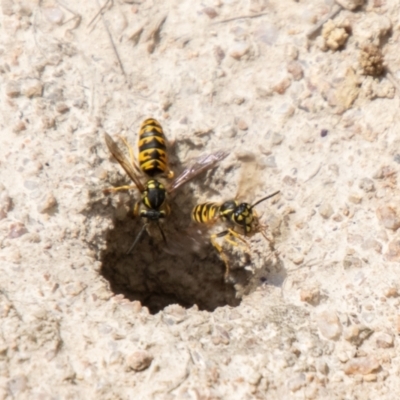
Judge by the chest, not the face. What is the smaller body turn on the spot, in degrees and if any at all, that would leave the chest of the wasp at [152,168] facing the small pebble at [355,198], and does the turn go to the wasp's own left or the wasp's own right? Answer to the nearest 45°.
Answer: approximately 45° to the wasp's own left

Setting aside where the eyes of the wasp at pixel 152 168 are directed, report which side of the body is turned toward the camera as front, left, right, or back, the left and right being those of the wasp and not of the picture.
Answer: front

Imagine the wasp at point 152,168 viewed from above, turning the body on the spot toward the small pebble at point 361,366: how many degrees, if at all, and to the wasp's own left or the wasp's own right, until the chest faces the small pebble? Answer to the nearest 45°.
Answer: approximately 45° to the wasp's own left

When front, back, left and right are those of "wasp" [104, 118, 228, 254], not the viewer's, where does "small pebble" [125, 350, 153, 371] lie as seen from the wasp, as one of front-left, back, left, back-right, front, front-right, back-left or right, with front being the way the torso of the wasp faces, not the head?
front

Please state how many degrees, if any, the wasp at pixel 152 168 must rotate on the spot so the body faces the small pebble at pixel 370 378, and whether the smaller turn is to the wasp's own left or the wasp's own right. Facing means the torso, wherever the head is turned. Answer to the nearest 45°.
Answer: approximately 45° to the wasp's own left

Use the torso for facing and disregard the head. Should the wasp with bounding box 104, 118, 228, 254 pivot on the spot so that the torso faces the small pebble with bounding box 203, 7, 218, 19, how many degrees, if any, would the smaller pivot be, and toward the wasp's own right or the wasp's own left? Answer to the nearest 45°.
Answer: approximately 135° to the wasp's own left

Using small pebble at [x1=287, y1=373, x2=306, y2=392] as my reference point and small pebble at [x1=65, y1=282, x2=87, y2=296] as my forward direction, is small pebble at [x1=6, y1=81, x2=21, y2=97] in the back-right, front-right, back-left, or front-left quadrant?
front-right

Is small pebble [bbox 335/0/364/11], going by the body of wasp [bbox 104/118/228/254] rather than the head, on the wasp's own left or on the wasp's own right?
on the wasp's own left

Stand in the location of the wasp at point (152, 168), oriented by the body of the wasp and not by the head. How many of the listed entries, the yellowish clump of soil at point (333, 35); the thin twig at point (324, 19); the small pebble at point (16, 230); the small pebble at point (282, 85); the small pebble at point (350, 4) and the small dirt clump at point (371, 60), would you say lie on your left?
5

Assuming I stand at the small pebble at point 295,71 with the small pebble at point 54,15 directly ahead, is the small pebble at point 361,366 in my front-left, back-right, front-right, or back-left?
back-left

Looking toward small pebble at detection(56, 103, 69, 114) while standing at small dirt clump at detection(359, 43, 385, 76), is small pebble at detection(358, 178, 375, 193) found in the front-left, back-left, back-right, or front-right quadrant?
front-left

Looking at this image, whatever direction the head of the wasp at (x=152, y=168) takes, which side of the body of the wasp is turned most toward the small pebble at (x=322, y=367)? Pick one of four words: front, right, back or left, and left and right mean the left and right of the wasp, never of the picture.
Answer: front

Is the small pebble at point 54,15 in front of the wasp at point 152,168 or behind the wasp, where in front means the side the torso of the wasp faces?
behind

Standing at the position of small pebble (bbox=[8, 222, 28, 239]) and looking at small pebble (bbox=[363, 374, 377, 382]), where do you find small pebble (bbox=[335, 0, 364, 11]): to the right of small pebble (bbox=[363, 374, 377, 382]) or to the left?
left

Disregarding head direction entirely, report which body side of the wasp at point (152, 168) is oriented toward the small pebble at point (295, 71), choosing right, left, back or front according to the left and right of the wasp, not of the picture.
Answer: left
